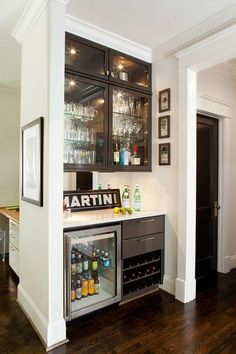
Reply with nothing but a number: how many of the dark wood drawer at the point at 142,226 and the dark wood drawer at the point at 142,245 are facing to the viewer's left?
0

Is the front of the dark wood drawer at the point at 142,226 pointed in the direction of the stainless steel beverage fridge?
no

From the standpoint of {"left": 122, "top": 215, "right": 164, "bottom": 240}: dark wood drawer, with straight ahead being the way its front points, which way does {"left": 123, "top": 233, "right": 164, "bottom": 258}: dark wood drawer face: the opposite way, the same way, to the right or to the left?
the same way

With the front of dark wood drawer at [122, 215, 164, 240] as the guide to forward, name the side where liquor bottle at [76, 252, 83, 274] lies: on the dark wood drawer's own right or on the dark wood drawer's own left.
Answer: on the dark wood drawer's own right

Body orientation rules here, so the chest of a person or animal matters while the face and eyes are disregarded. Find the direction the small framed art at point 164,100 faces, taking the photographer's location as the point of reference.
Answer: facing the viewer and to the left of the viewer

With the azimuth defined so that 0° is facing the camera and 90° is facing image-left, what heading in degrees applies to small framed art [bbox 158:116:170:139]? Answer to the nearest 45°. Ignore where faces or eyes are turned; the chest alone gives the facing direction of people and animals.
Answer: approximately 45°

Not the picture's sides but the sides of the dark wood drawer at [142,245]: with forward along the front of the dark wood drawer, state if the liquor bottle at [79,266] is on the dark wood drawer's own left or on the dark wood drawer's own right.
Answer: on the dark wood drawer's own right

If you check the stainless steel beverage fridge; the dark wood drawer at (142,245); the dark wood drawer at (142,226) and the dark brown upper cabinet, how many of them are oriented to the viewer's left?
0

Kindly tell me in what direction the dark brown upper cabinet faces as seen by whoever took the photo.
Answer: facing the viewer and to the right of the viewer

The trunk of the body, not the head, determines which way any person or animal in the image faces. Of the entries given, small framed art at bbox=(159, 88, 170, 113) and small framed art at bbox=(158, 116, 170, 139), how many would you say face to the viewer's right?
0

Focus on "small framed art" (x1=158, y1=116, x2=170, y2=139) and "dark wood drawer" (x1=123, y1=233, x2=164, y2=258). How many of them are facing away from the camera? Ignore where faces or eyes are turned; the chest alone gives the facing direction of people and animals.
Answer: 0

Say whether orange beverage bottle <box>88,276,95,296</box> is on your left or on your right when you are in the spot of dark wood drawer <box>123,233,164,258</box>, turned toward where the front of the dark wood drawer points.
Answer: on your right

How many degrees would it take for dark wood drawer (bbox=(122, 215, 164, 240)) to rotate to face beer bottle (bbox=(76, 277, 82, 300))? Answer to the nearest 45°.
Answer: approximately 90° to its right

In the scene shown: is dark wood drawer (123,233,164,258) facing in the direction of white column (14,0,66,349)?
no

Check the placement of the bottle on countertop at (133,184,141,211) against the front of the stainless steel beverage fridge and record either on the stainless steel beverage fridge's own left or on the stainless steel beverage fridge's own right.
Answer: on the stainless steel beverage fridge's own left
